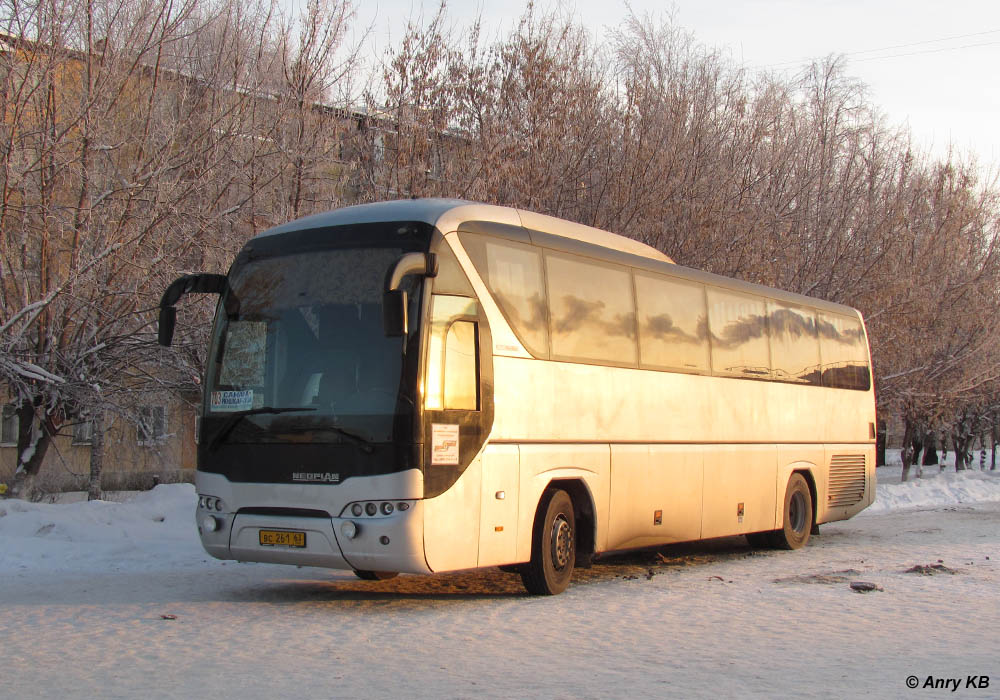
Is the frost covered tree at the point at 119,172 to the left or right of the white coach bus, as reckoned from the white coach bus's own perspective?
on its right

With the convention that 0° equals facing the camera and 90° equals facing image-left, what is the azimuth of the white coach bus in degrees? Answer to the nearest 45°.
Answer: approximately 45°
